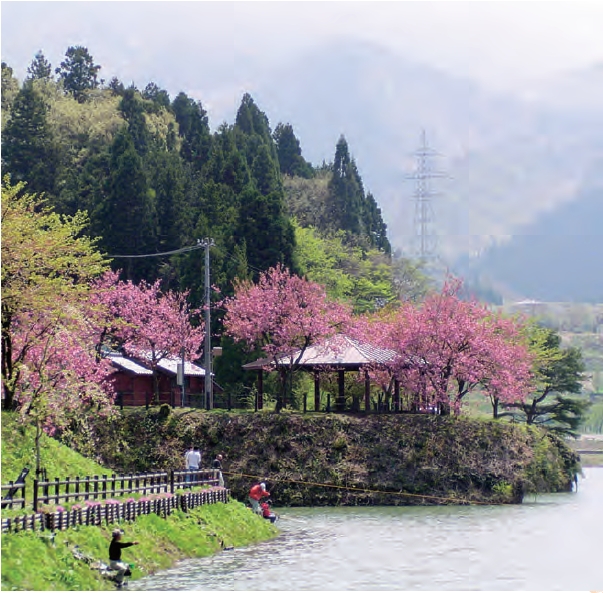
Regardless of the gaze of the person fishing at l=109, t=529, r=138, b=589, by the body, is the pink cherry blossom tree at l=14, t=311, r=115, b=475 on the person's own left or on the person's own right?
on the person's own left

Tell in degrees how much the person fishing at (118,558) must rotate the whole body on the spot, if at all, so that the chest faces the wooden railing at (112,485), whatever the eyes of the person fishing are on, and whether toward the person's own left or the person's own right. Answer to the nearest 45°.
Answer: approximately 90° to the person's own left

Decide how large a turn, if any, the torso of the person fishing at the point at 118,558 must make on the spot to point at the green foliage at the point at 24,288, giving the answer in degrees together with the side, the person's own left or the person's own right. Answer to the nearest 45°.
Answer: approximately 90° to the person's own left

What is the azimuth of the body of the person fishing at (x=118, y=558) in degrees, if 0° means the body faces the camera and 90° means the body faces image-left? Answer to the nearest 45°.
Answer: approximately 270°
